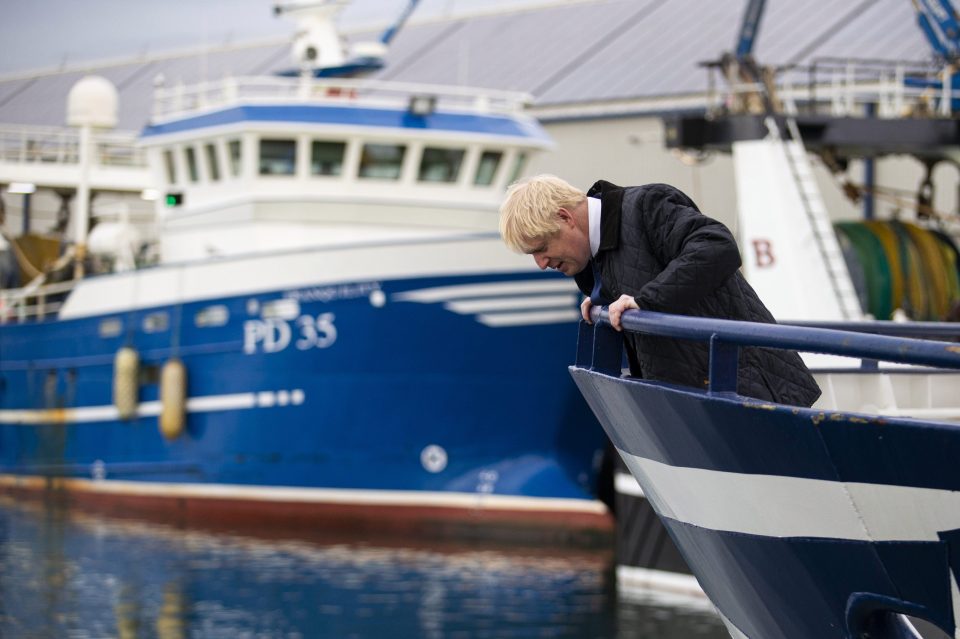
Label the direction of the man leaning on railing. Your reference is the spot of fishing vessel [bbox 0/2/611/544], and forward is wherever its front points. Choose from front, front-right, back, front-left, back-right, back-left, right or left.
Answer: front-right

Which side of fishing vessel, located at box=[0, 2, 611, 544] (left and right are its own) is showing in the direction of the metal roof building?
left

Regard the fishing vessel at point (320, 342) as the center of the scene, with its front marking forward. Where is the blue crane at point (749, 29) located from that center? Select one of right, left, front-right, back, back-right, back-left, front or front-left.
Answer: front-left

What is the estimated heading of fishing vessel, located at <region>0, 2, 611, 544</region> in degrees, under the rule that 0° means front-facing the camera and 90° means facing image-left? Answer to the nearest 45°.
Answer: approximately 315°
